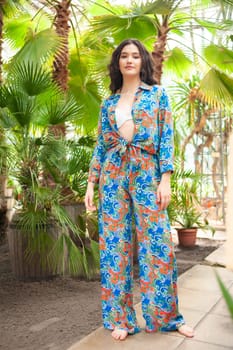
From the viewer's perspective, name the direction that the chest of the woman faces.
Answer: toward the camera

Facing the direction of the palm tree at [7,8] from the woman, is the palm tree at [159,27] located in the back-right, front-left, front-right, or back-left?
front-right

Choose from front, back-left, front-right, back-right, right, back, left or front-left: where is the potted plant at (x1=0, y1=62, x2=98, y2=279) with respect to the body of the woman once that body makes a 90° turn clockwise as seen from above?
front-right

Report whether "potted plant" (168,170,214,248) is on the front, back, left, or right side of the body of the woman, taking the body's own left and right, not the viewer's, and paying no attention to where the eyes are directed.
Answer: back

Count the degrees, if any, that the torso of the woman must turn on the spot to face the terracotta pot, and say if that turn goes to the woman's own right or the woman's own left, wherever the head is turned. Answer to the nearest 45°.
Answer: approximately 180°

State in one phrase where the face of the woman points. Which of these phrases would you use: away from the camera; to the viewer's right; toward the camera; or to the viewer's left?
toward the camera

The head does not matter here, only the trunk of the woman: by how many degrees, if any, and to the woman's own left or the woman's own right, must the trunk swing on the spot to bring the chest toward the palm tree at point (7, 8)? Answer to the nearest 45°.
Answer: approximately 135° to the woman's own right
